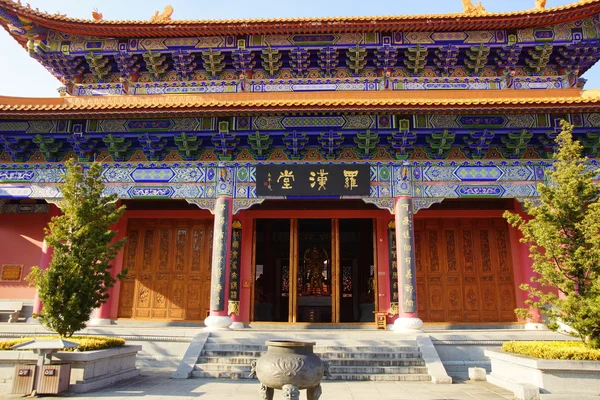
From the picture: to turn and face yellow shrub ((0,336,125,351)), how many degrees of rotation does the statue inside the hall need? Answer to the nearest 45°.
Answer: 0° — it already faces it

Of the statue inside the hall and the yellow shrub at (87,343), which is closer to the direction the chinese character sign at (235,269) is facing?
the yellow shrub

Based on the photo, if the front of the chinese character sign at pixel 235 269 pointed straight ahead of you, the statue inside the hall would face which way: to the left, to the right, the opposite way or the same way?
the same way

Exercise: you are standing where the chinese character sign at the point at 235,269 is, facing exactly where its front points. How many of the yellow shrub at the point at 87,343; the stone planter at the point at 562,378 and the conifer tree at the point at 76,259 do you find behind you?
0

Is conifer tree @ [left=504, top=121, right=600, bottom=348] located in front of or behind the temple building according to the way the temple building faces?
in front

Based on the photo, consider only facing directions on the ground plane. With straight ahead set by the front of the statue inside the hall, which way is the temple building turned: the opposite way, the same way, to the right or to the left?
the same way

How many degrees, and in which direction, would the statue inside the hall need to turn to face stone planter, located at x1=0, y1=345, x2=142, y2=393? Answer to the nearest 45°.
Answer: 0° — it already faces it

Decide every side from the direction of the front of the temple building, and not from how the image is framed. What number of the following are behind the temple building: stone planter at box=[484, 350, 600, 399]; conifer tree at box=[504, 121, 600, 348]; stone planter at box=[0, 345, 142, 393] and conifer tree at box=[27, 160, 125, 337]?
0

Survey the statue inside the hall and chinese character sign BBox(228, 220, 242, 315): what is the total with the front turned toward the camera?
2

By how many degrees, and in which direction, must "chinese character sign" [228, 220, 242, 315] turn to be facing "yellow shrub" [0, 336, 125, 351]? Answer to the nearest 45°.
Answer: approximately 45° to its right

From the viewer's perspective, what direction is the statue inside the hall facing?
toward the camera

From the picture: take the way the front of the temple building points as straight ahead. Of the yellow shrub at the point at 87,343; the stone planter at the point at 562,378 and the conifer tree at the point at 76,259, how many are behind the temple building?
0

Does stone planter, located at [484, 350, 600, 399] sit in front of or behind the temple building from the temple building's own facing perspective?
in front

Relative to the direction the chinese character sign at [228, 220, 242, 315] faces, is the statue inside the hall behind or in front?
behind

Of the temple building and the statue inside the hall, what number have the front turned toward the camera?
2

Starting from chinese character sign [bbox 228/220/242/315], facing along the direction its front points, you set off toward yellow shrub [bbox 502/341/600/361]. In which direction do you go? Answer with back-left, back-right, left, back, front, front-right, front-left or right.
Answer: front-left
